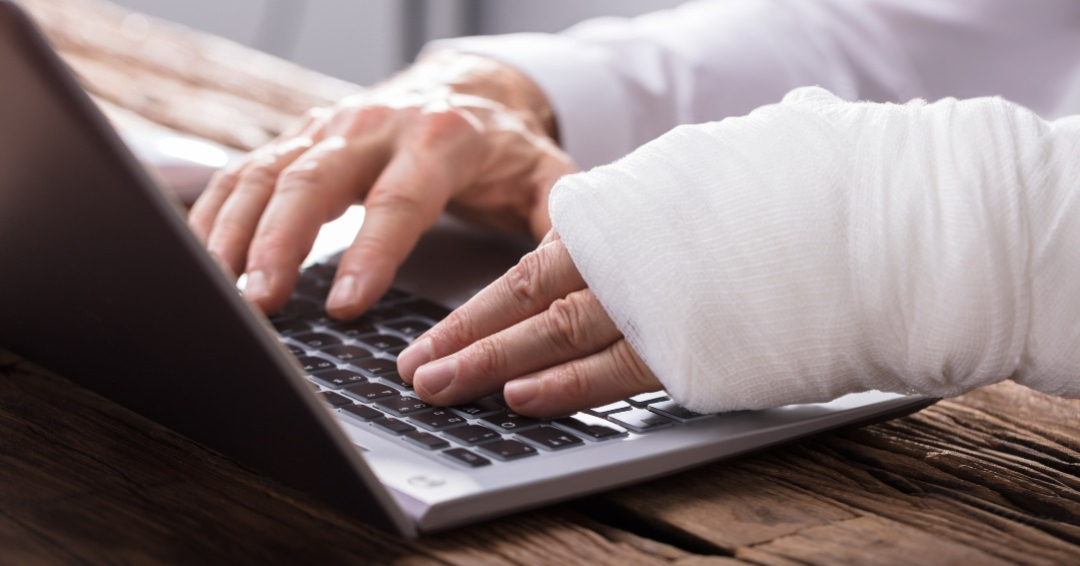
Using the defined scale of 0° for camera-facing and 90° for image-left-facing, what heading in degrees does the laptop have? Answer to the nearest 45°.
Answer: approximately 225°
